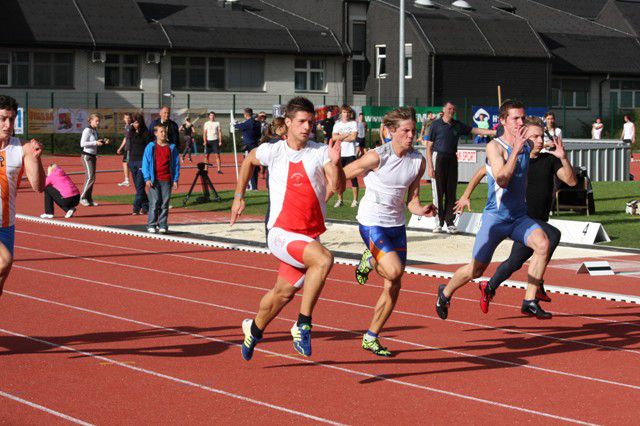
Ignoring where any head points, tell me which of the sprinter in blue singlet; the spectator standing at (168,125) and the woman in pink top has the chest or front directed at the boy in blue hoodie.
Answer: the spectator standing

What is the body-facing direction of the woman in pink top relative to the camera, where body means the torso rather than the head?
to the viewer's left

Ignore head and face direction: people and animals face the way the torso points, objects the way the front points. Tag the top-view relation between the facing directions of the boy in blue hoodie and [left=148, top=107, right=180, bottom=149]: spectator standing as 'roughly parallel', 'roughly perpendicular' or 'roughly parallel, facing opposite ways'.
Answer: roughly parallel

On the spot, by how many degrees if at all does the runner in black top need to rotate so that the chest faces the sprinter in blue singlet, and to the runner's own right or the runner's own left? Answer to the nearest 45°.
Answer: approximately 45° to the runner's own right

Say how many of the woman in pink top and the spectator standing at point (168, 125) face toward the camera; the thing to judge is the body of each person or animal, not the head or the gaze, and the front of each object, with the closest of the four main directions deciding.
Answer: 1

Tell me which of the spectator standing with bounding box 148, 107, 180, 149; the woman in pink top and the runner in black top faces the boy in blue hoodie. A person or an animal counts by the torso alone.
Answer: the spectator standing

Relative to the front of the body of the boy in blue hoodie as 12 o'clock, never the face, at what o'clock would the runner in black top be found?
The runner in black top is roughly at 11 o'clock from the boy in blue hoodie.

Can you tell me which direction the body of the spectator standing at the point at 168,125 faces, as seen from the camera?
toward the camera

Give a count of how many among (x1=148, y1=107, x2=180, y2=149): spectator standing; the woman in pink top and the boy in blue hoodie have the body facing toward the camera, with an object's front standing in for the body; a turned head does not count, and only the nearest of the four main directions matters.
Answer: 2

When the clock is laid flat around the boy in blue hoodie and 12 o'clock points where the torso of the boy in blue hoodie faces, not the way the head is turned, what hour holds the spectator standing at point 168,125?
The spectator standing is roughly at 6 o'clock from the boy in blue hoodie.

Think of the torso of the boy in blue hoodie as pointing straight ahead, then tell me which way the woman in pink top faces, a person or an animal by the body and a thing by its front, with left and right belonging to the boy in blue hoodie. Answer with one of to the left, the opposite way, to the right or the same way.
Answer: to the right
